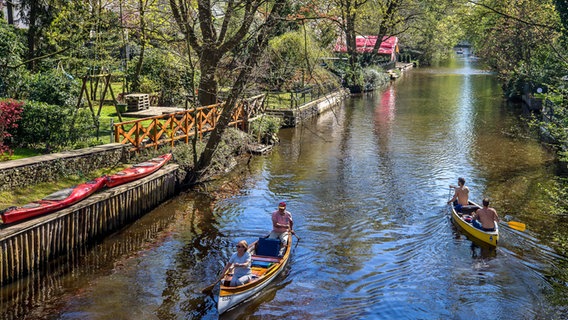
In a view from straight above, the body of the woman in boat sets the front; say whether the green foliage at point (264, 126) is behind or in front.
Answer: behind

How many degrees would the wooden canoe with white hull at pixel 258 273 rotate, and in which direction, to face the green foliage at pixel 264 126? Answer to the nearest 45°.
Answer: approximately 135° to its right

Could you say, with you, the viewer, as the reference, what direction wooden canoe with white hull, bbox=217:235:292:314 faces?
facing the viewer and to the left of the viewer

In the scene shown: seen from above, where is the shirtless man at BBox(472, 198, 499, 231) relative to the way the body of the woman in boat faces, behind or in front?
behind

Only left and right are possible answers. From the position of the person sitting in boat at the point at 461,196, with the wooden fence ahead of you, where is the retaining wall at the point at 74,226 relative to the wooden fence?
left

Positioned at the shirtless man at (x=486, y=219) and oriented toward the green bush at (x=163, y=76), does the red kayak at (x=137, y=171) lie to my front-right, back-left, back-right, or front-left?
front-left

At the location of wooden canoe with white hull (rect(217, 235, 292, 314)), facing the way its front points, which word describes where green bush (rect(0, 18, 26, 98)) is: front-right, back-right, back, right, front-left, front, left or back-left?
right

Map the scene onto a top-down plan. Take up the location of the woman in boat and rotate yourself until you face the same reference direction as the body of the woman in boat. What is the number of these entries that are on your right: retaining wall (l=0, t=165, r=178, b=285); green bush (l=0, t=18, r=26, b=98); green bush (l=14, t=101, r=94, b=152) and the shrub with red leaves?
4

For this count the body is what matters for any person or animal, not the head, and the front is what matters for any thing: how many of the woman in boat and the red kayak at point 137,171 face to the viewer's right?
0

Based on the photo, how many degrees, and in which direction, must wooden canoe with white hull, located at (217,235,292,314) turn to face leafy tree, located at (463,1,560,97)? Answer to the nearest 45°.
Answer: approximately 180°

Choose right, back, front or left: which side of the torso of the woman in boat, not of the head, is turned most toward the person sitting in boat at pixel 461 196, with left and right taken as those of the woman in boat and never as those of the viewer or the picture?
back

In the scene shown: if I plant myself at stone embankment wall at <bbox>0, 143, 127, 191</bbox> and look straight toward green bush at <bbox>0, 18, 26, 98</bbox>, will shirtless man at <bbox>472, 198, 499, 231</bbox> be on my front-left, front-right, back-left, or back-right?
back-right

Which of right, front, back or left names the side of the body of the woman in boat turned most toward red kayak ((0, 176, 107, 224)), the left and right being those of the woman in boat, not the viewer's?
right
